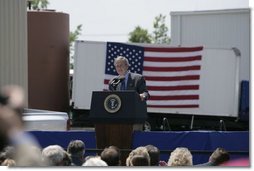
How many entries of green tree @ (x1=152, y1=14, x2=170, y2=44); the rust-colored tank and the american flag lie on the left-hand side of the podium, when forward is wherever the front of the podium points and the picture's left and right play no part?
0

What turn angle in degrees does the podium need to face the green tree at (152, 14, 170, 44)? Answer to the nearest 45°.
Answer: approximately 135° to its right

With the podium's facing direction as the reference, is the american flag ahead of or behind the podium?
behind

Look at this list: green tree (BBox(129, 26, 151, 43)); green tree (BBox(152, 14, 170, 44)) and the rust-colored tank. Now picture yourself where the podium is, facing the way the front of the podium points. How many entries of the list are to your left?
0

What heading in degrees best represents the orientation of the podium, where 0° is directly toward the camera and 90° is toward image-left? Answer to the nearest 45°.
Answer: approximately 45°

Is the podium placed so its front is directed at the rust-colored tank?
no

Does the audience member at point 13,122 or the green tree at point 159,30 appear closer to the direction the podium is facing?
the audience member

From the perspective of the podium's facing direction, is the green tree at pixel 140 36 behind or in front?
behind
